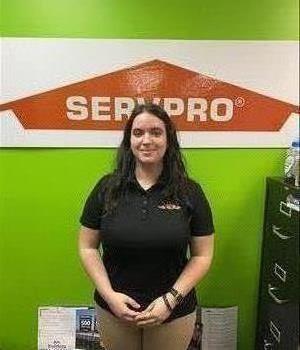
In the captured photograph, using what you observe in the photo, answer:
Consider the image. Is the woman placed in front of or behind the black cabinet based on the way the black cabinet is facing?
in front

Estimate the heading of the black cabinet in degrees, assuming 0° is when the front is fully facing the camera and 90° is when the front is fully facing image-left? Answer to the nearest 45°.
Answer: approximately 45°

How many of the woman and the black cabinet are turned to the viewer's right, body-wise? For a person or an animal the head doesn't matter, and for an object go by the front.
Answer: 0

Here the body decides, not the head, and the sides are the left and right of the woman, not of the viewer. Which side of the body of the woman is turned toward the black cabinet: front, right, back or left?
left
